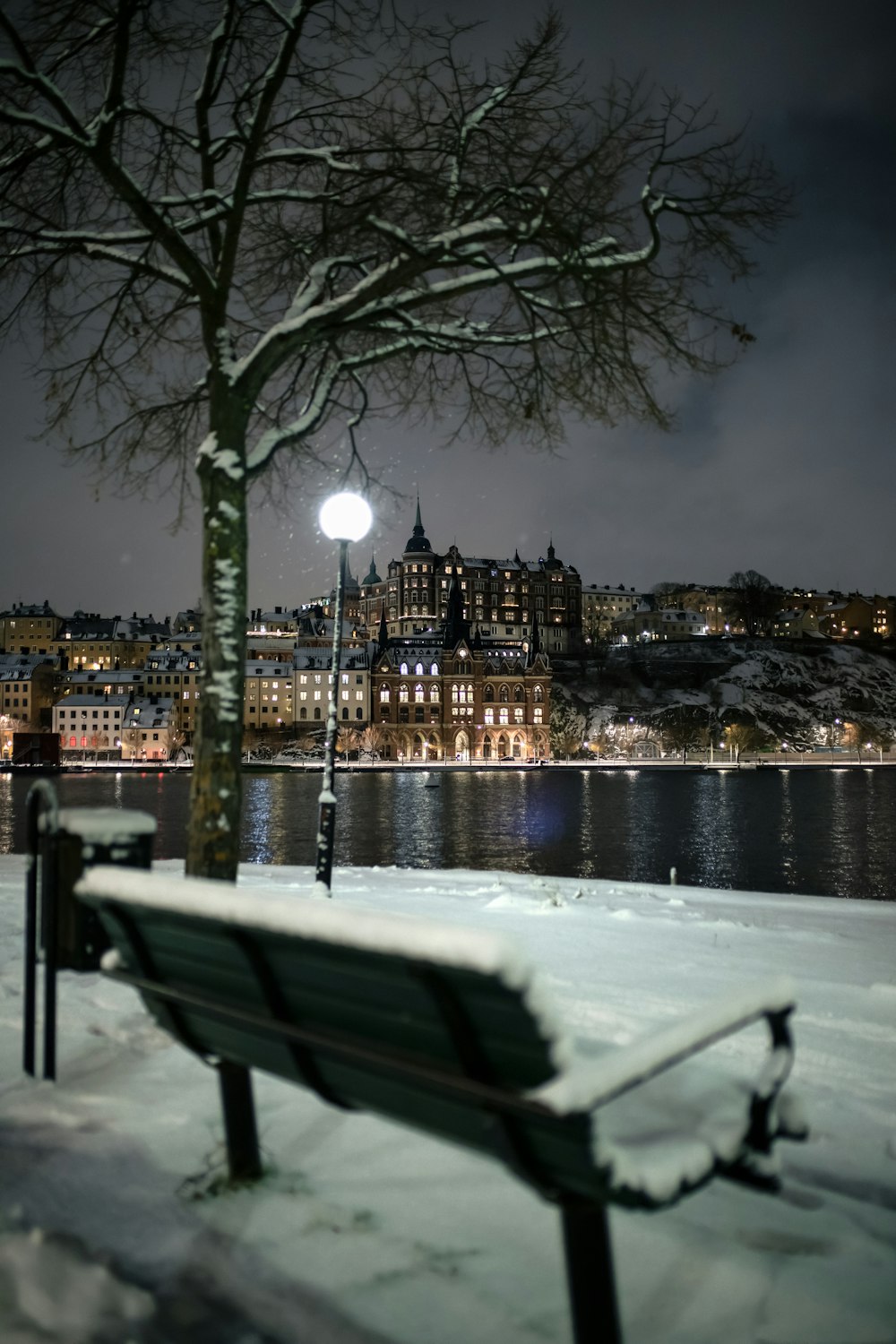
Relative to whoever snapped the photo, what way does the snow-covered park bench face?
facing away from the viewer and to the right of the viewer

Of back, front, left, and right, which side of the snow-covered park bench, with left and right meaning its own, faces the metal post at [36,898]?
left
